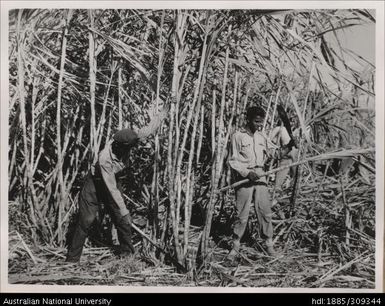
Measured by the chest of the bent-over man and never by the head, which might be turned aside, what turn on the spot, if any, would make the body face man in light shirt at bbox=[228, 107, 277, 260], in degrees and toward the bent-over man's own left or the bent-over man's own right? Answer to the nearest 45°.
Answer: approximately 45° to the bent-over man's own left

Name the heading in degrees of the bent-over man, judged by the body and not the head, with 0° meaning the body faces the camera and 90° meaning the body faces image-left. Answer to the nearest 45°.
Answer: approximately 315°
